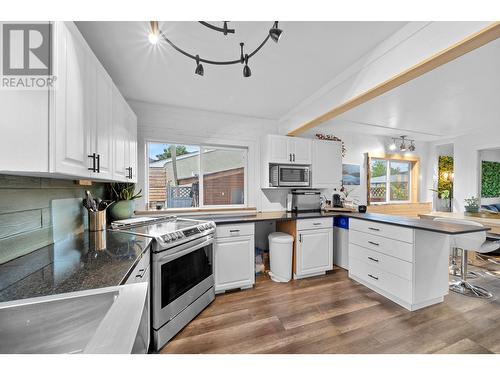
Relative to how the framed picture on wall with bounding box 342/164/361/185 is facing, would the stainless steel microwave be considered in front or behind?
in front

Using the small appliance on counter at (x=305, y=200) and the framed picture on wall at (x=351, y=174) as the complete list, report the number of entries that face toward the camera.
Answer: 2

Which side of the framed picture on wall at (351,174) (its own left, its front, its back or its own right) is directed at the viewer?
front

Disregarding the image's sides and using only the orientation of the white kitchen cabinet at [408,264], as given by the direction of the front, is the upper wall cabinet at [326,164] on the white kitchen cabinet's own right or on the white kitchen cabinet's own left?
on the white kitchen cabinet's own right

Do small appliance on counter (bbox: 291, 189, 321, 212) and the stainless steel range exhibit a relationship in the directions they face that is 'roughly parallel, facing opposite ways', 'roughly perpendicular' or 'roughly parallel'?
roughly perpendicular

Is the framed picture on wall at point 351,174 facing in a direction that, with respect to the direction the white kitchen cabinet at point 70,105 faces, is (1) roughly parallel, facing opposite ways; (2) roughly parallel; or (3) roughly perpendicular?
roughly perpendicular

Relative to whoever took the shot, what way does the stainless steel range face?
facing the viewer and to the right of the viewer

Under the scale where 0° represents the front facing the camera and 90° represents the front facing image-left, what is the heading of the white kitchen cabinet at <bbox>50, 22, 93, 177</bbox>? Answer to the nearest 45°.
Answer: approximately 315°

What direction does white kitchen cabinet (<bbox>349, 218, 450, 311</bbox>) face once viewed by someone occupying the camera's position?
facing the viewer and to the left of the viewer

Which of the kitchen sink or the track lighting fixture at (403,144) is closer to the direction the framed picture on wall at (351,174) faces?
the kitchen sink
